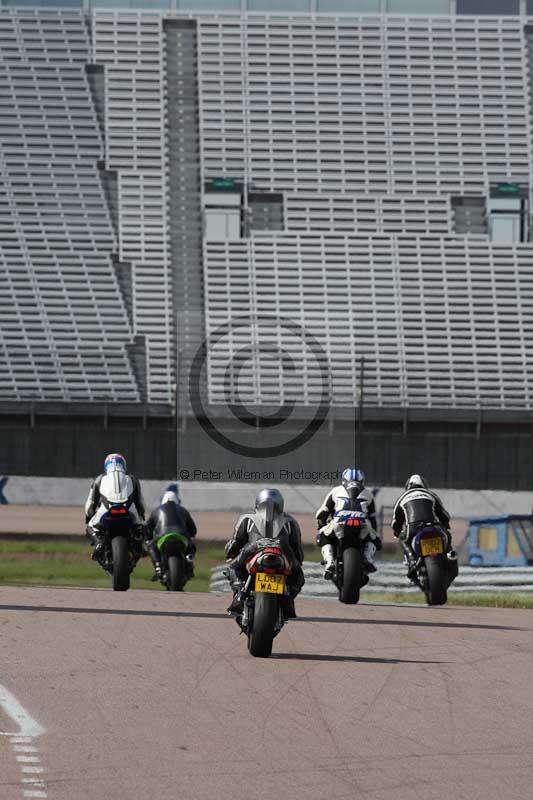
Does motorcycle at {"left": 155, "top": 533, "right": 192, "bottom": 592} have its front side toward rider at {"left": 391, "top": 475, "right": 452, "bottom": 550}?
no

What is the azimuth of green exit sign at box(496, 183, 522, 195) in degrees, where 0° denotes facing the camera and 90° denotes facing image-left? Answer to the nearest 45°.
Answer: approximately 0°

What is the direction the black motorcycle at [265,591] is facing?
away from the camera

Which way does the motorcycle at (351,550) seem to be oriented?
away from the camera

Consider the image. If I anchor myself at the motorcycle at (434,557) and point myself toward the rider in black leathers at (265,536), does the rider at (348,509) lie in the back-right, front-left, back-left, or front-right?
front-right

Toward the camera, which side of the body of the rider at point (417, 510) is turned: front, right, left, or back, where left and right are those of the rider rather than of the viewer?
back

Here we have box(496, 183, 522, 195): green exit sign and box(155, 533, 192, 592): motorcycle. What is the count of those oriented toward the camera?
1

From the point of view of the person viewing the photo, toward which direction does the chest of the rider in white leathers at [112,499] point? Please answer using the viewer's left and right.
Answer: facing away from the viewer

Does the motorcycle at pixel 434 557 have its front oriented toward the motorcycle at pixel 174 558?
no

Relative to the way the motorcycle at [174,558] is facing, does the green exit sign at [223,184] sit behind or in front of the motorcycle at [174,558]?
in front

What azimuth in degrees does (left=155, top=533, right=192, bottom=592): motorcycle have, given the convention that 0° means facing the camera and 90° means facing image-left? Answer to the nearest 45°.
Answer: approximately 180°

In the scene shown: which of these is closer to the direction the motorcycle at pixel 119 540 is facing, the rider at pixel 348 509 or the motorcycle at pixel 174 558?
the motorcycle

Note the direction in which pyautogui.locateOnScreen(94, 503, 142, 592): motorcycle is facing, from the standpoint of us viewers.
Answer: facing away from the viewer

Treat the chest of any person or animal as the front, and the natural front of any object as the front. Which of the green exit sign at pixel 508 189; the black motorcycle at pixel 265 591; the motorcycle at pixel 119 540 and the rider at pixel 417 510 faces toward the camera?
the green exit sign

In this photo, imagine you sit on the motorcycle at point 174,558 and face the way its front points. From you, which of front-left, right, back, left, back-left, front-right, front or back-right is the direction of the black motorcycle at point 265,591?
back

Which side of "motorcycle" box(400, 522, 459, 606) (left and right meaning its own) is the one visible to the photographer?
back

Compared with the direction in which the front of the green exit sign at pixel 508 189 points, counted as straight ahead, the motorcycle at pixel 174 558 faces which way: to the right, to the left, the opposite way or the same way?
the opposite way

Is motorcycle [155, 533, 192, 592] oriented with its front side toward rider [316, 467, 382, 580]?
no

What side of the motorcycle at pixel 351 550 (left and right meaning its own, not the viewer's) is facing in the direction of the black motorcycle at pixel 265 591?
back

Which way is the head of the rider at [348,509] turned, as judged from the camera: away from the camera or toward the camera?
away from the camera
